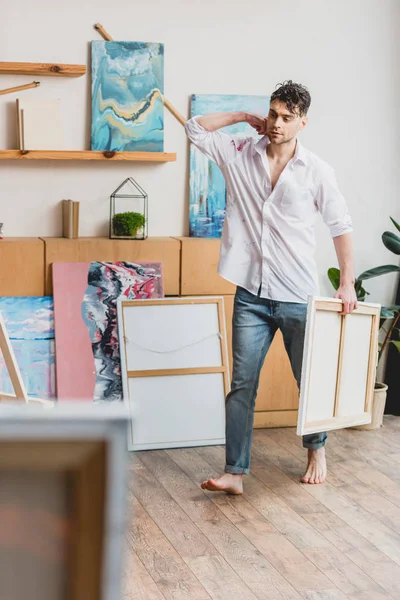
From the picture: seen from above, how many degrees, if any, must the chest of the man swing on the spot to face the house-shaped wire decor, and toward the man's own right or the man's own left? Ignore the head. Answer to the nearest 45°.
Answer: approximately 135° to the man's own right

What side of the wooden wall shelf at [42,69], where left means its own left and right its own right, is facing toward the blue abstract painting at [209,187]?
left

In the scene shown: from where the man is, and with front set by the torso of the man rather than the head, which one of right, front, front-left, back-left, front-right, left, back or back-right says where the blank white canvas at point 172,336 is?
back-right

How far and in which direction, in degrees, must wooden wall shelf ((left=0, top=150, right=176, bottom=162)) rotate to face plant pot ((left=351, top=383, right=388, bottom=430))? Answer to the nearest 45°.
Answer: approximately 90° to its left

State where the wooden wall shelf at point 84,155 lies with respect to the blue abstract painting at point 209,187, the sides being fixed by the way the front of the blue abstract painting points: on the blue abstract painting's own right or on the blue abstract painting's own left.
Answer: on the blue abstract painting's own right

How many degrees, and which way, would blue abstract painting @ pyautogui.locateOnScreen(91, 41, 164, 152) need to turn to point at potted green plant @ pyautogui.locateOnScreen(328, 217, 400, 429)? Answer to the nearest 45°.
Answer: approximately 90° to its left

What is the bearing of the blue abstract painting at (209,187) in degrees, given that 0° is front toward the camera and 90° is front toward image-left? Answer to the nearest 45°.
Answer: approximately 0°
